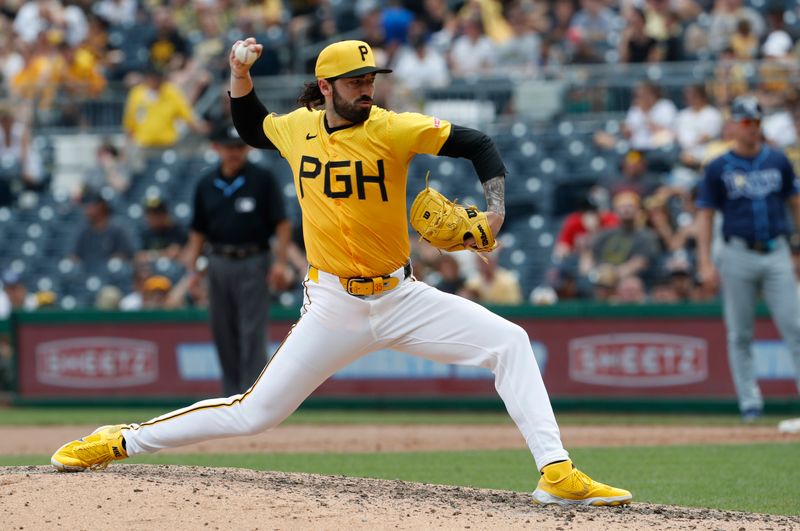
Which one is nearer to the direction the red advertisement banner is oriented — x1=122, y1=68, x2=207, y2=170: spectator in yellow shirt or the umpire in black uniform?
the umpire in black uniform

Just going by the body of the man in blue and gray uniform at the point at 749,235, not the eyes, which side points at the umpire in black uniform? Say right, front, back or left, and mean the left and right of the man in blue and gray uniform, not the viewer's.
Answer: right

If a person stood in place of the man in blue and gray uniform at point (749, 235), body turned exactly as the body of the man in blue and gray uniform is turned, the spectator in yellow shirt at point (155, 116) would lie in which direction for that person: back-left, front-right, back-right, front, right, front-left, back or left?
back-right

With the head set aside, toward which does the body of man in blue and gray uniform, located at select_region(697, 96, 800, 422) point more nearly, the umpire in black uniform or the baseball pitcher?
the baseball pitcher

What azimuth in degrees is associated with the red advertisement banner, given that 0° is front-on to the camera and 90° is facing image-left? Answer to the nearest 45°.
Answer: approximately 0°

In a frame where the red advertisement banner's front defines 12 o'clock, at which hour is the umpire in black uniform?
The umpire in black uniform is roughly at 1 o'clock from the red advertisement banner.

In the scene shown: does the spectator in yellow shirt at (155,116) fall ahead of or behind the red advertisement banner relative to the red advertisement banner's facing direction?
behind

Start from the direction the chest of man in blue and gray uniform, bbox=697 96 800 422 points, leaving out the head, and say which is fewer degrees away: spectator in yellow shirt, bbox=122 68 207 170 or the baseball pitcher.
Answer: the baseball pitcher

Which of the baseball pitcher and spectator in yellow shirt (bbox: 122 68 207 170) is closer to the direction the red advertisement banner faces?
the baseball pitcher
